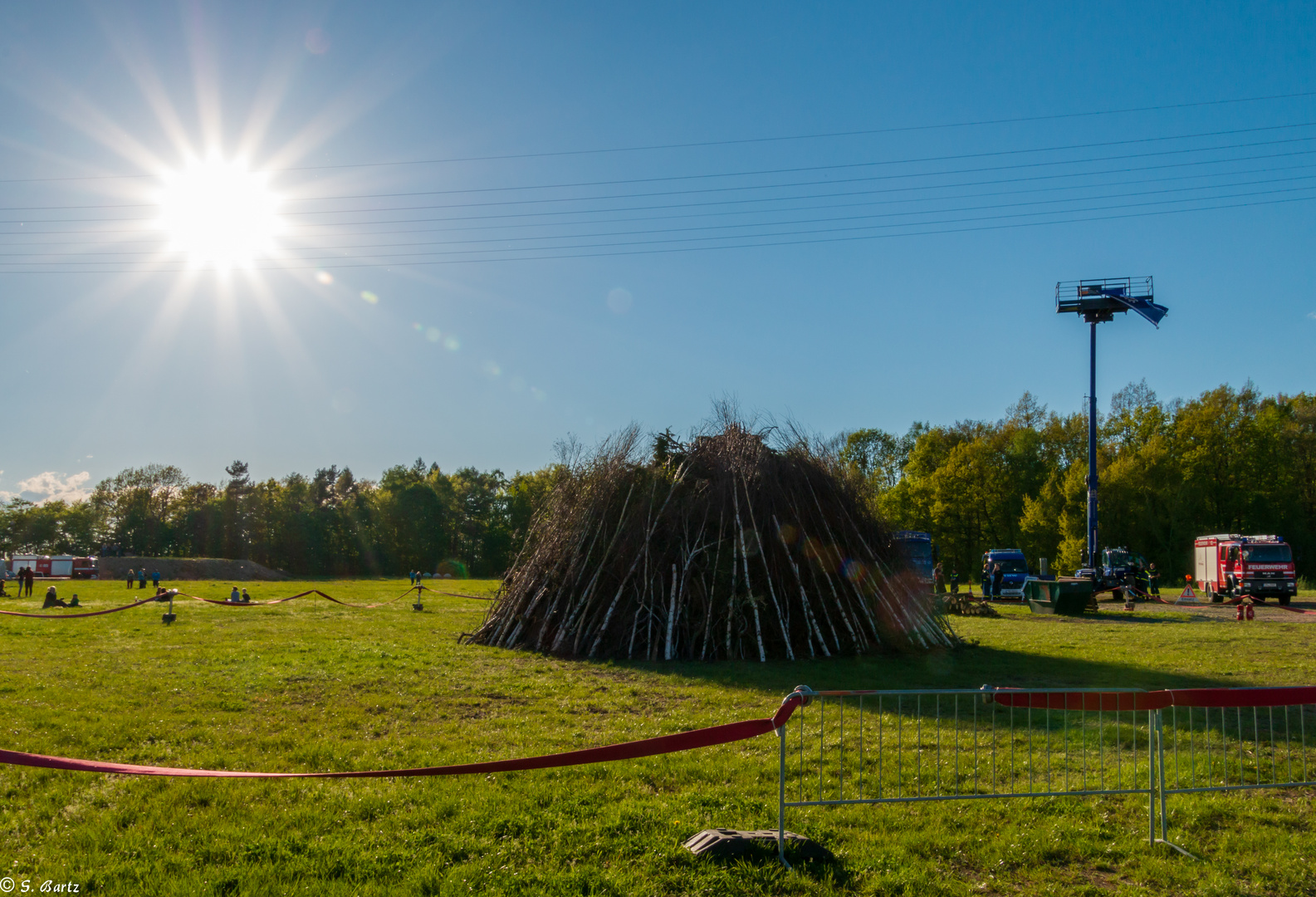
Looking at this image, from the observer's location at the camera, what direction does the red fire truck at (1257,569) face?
facing the viewer and to the right of the viewer

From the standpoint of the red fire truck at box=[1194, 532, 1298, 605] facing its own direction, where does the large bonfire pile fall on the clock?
The large bonfire pile is roughly at 2 o'clock from the red fire truck.

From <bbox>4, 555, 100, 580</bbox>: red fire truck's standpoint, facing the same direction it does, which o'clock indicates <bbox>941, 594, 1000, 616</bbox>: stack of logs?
The stack of logs is roughly at 2 o'clock from the red fire truck.

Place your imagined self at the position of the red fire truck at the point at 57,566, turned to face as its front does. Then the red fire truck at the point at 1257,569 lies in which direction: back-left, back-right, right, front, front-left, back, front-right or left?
front-right

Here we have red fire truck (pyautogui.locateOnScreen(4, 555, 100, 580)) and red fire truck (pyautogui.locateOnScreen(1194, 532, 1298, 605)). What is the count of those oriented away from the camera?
0

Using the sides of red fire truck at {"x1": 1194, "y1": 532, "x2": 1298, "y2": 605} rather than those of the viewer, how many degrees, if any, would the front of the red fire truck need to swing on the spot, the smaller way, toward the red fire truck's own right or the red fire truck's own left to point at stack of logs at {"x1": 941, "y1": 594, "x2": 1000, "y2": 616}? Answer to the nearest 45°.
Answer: approximately 90° to the red fire truck's own right

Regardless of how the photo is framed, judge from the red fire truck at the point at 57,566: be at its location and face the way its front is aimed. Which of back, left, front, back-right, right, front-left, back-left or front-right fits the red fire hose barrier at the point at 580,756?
right

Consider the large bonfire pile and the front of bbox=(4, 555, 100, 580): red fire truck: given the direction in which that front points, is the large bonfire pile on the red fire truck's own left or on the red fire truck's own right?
on the red fire truck's own right

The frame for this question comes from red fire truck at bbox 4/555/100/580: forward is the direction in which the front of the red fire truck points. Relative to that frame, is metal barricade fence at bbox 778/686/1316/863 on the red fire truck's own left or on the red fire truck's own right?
on the red fire truck's own right

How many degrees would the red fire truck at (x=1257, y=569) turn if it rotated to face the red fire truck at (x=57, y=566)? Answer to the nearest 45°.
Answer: approximately 135° to its right

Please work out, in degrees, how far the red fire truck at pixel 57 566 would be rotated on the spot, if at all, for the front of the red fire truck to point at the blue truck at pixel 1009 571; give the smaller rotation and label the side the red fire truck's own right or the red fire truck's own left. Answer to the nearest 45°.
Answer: approximately 45° to the red fire truck's own right

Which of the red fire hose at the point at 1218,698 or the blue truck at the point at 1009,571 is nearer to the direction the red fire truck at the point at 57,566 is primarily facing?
the blue truck

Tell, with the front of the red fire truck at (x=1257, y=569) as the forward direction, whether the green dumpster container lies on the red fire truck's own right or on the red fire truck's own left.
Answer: on the red fire truck's own right

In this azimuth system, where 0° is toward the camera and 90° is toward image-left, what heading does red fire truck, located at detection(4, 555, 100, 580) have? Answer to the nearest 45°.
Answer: approximately 270°
